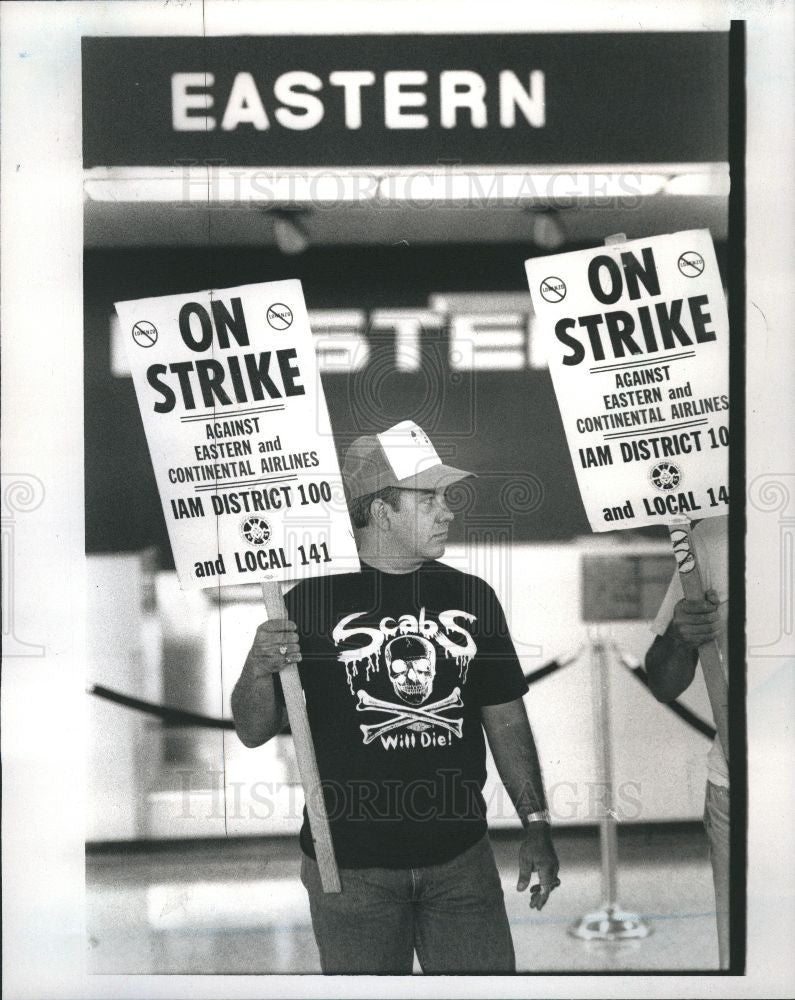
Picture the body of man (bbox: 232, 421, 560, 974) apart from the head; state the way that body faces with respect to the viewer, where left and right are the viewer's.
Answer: facing the viewer

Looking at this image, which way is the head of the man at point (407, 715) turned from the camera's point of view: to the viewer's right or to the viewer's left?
to the viewer's right
